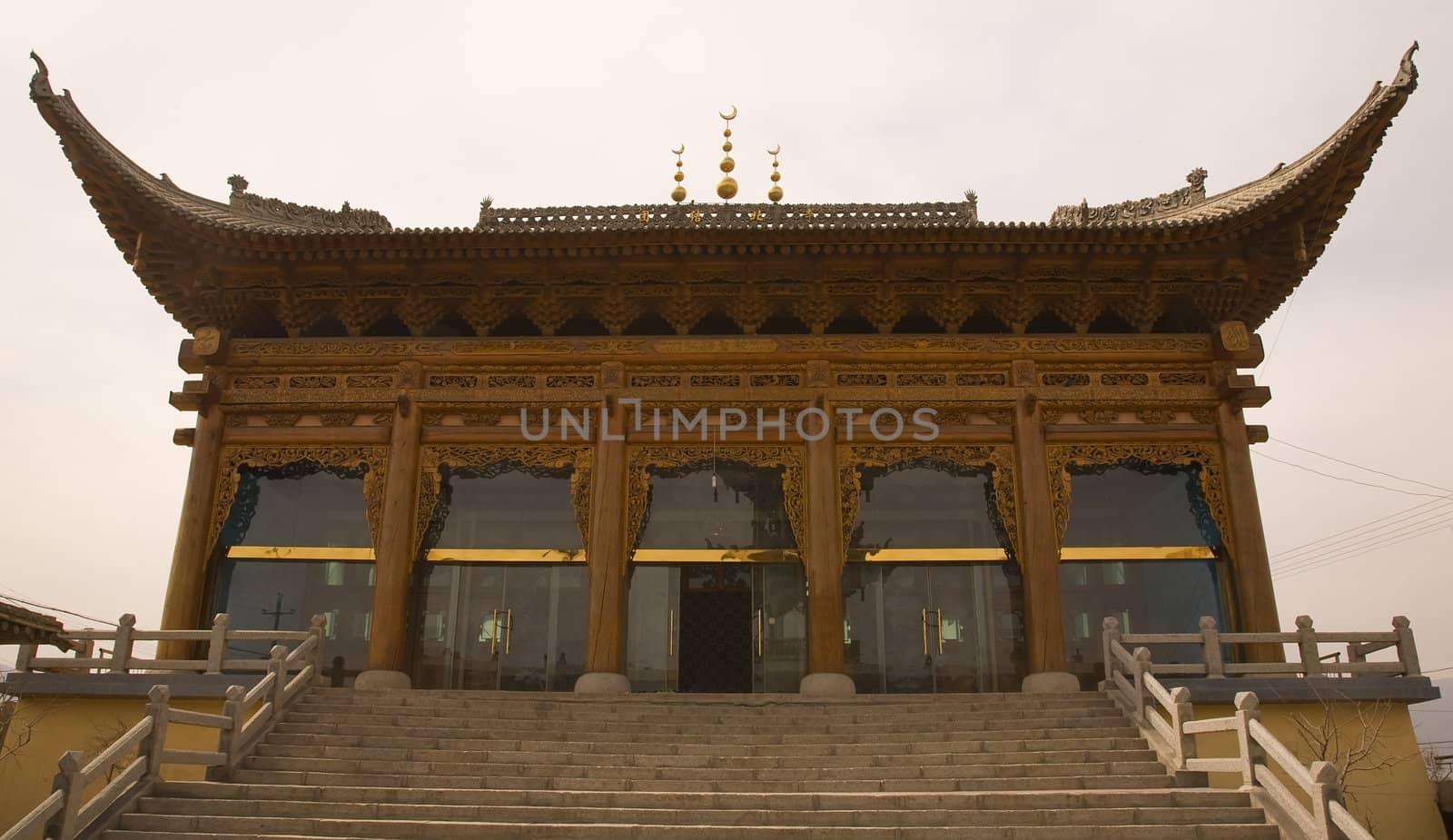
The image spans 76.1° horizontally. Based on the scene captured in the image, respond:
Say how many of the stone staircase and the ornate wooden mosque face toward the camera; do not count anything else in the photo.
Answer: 2

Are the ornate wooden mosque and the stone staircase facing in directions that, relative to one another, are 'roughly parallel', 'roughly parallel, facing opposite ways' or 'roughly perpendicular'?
roughly parallel

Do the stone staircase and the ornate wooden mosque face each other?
no

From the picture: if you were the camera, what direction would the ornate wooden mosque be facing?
facing the viewer
